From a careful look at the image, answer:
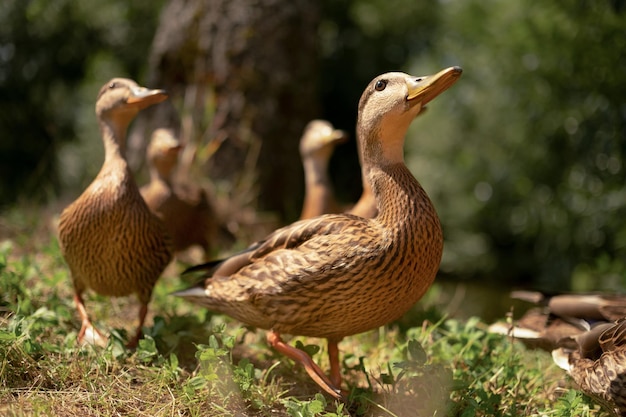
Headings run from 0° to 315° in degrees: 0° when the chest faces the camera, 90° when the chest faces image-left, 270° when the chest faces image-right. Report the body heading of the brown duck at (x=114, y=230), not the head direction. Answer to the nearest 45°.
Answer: approximately 0°

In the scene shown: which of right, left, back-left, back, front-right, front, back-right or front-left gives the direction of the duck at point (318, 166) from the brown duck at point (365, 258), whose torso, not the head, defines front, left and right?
left

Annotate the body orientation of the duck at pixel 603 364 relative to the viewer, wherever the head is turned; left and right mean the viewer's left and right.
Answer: facing to the right of the viewer

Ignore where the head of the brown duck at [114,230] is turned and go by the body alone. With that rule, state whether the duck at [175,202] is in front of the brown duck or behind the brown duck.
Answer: behind

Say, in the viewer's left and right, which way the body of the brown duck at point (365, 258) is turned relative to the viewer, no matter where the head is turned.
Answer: facing to the right of the viewer

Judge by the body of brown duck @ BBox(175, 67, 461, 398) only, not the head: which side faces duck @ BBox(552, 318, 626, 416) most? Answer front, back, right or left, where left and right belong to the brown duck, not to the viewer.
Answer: front
